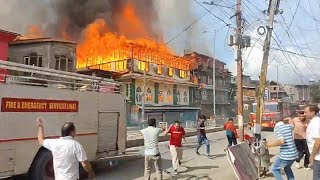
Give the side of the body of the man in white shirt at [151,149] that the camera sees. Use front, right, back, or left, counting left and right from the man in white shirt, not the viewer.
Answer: back

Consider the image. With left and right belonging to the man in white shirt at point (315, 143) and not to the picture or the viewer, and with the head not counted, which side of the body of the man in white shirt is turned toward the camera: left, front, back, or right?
left

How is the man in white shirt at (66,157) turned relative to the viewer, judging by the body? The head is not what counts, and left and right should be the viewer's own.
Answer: facing away from the viewer and to the right of the viewer
